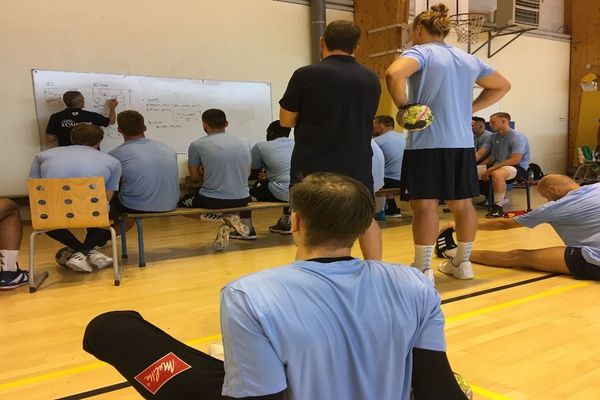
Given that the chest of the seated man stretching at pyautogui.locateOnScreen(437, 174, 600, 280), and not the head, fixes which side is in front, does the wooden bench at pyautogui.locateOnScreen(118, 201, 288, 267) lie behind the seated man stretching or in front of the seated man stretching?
in front

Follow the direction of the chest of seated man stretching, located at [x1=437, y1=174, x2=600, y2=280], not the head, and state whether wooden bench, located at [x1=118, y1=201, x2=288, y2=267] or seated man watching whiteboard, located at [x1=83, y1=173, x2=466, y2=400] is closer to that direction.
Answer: the wooden bench

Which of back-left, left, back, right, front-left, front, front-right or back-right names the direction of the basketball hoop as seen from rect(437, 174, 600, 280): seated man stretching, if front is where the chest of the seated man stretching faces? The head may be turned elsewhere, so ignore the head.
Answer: right

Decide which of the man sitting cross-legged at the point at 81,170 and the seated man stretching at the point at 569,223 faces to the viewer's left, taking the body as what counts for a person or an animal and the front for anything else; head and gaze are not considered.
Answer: the seated man stretching

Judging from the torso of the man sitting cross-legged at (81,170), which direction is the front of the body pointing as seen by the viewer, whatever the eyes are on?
away from the camera

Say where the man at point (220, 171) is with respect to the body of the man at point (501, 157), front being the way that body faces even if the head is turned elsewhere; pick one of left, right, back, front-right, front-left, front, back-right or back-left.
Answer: front

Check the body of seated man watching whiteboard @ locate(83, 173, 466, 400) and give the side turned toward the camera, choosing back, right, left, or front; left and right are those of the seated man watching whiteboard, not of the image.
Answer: back

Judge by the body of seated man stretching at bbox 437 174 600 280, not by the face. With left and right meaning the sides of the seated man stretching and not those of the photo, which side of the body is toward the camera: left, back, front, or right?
left

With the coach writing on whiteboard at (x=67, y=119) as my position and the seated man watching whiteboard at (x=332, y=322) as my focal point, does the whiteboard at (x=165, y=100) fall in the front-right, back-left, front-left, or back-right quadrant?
back-left

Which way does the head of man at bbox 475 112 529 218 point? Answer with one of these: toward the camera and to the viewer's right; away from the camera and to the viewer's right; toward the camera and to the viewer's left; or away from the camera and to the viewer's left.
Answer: toward the camera and to the viewer's left

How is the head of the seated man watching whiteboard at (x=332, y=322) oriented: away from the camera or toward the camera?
away from the camera

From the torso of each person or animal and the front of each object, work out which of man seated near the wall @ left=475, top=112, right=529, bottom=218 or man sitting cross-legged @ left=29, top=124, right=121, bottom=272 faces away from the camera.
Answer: the man sitting cross-legged

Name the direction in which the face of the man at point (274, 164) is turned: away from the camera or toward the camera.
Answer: away from the camera

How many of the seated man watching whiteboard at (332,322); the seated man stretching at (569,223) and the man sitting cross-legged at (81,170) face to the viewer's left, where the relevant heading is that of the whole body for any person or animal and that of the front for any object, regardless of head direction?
1
